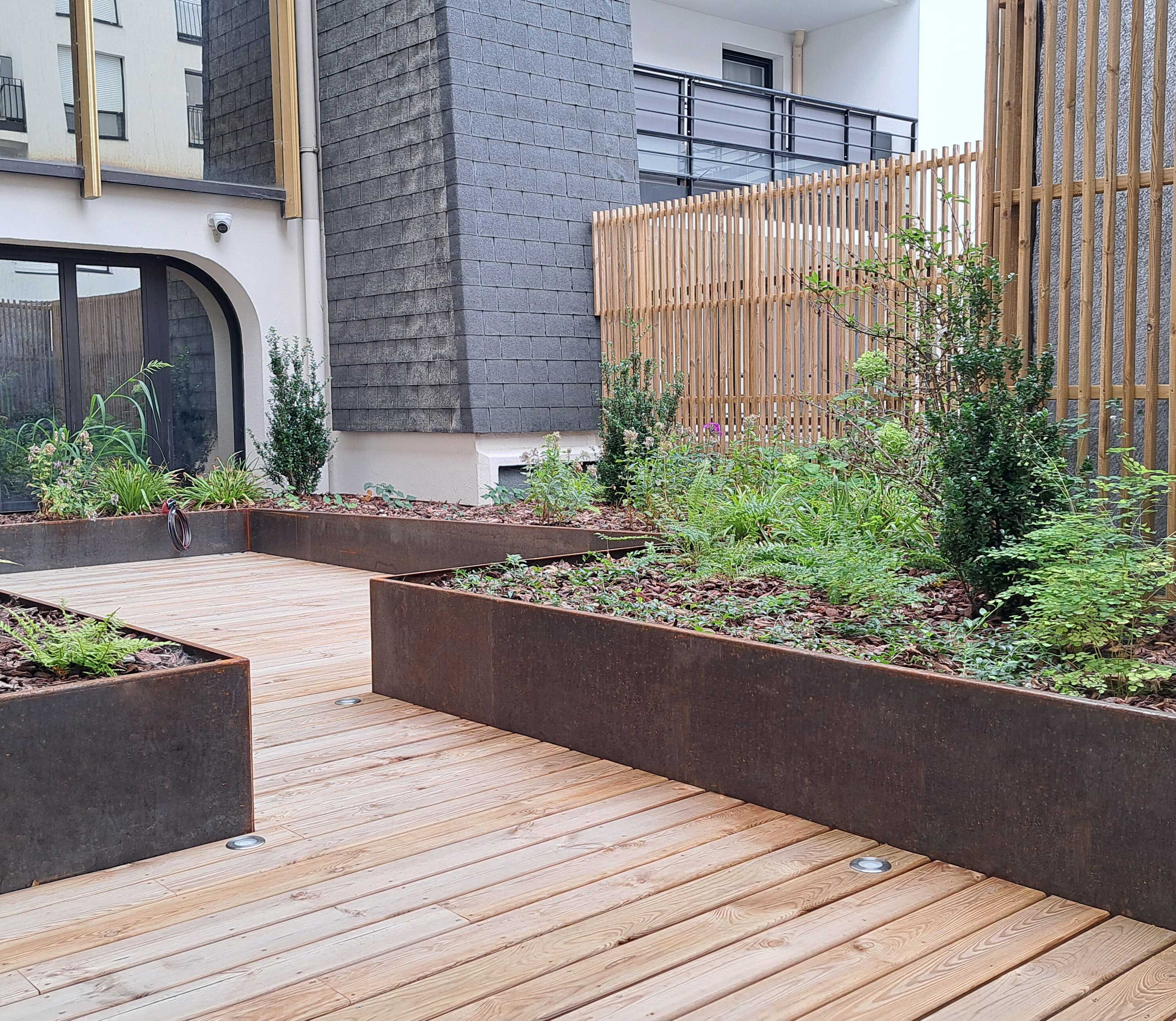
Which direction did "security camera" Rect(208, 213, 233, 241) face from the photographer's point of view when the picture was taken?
facing the viewer

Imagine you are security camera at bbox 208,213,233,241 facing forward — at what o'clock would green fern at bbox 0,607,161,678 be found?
The green fern is roughly at 12 o'clock from the security camera.

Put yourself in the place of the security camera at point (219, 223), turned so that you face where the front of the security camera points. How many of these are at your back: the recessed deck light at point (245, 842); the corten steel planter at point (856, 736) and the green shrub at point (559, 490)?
0

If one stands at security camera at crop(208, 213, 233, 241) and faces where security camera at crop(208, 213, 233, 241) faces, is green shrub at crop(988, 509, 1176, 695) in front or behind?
in front

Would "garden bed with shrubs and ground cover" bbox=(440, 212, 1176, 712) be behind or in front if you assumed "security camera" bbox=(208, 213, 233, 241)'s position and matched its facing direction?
in front

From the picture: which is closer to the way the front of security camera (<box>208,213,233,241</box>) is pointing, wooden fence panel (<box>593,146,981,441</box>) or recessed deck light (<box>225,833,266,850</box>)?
the recessed deck light

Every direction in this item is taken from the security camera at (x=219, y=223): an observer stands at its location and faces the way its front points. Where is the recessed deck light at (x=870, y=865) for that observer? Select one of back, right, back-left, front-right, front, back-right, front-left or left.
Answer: front

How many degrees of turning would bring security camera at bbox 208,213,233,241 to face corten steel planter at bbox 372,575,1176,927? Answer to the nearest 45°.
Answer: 0° — it already faces it

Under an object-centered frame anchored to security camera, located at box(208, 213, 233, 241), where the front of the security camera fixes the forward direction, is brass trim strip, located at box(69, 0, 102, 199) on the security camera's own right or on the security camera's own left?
on the security camera's own right
